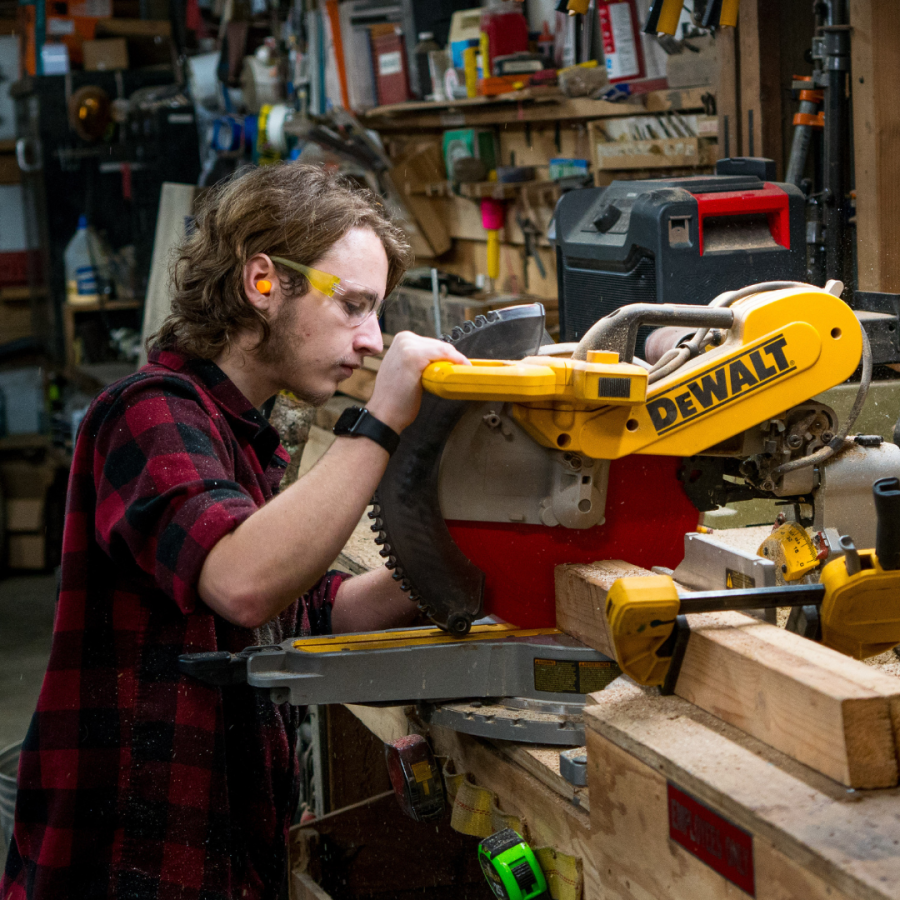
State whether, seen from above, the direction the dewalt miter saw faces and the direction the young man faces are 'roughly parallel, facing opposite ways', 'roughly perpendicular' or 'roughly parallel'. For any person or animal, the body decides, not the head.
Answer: roughly parallel, facing opposite ways

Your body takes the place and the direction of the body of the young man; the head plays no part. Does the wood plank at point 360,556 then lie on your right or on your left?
on your left

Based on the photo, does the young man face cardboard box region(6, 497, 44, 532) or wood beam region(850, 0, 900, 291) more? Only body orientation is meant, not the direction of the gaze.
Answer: the wood beam

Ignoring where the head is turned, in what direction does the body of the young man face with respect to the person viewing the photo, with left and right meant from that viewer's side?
facing to the right of the viewer

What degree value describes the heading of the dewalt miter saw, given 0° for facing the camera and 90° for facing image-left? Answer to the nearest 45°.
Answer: approximately 90°

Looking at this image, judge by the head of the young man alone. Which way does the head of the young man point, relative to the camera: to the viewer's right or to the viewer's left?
to the viewer's right

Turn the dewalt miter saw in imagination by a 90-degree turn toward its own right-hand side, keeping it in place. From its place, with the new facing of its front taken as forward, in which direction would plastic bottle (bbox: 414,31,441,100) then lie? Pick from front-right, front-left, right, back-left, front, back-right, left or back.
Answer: front

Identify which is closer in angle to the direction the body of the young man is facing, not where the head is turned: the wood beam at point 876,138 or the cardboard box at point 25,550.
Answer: the wood beam

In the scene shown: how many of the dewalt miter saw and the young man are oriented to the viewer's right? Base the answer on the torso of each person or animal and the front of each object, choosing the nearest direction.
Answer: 1
